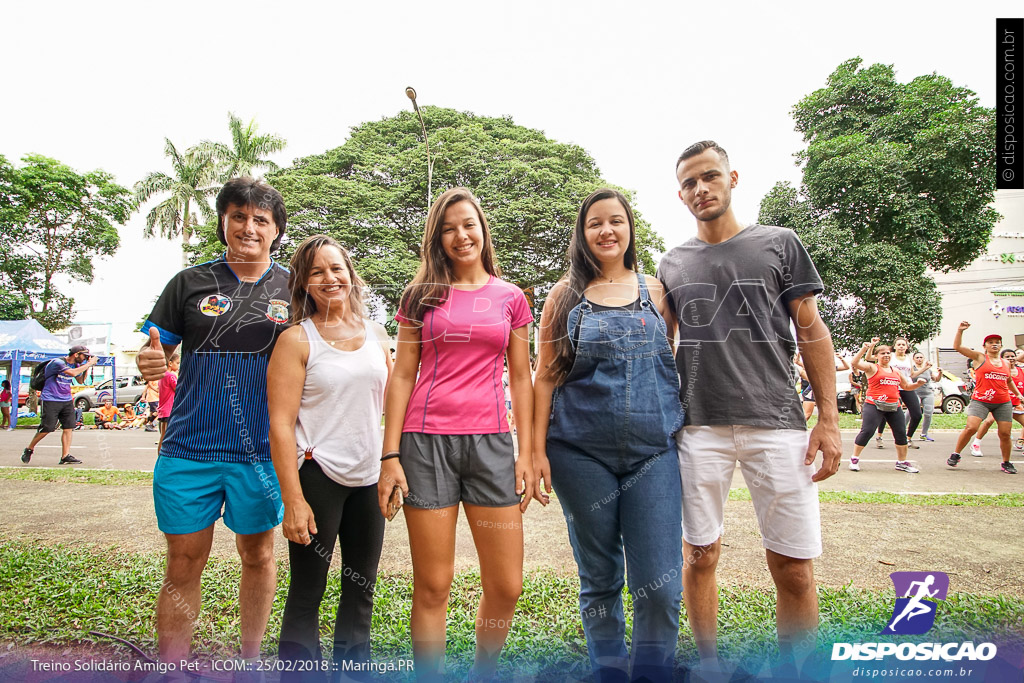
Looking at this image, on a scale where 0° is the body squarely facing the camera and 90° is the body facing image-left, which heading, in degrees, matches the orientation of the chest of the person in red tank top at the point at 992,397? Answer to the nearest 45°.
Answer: approximately 0°

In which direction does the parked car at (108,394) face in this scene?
to the viewer's left

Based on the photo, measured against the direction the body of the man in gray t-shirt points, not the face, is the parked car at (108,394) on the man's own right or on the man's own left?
on the man's own right

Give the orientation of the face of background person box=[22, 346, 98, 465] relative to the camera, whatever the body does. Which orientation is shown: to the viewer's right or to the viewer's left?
to the viewer's right

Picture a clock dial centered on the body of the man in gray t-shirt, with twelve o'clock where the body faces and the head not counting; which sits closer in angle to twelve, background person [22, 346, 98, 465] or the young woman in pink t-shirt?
the young woman in pink t-shirt

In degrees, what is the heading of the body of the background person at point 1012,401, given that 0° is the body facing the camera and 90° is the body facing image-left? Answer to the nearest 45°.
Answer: approximately 45°

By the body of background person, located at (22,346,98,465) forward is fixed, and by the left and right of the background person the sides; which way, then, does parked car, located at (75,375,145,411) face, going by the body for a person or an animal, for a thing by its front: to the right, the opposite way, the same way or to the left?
the opposite way

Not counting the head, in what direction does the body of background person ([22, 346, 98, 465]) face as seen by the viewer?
to the viewer's right

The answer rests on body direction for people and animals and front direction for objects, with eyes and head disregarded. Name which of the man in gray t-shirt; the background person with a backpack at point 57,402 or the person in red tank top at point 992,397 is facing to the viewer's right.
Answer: the background person with a backpack

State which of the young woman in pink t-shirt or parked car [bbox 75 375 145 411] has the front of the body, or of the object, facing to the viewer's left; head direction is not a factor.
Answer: the parked car
